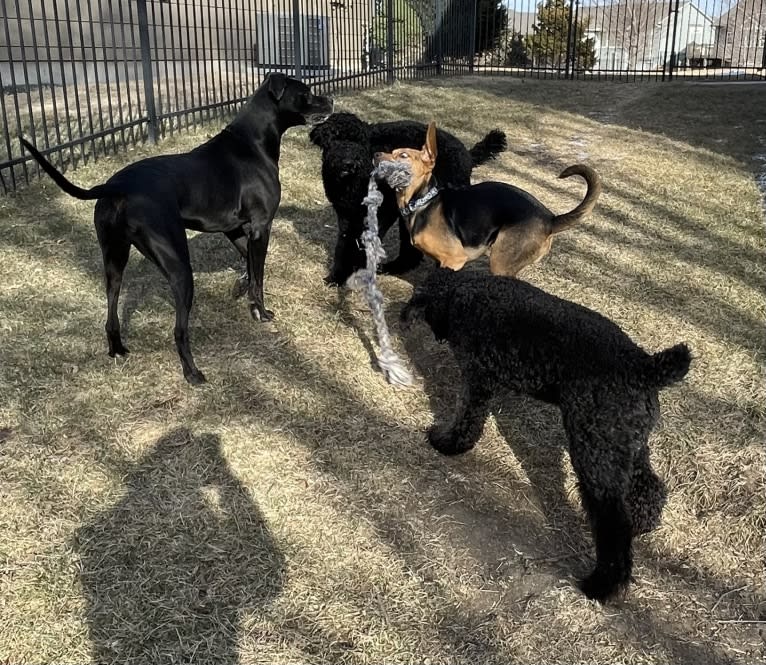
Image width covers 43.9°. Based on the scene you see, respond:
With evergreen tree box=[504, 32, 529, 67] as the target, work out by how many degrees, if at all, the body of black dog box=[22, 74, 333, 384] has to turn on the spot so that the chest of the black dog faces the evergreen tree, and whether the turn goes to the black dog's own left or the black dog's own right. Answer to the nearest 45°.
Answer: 0° — it already faces it

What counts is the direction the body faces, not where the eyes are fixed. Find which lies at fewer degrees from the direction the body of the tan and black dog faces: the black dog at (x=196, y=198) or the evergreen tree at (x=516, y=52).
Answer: the black dog

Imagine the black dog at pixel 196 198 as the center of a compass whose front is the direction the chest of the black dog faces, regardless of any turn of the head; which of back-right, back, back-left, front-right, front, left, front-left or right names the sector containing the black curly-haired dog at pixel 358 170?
front

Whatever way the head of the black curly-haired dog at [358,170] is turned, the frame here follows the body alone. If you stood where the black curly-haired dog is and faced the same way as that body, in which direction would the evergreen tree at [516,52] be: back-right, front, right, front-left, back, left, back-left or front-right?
back-right

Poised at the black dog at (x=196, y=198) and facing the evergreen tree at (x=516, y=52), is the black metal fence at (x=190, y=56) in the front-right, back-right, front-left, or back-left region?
front-left

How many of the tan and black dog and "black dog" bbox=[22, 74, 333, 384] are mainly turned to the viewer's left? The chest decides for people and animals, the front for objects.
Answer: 1

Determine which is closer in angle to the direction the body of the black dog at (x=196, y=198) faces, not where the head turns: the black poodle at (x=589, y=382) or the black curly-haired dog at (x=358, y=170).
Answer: the black curly-haired dog

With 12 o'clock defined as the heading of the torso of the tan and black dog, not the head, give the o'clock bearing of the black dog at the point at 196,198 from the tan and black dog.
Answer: The black dog is roughly at 11 o'clock from the tan and black dog.

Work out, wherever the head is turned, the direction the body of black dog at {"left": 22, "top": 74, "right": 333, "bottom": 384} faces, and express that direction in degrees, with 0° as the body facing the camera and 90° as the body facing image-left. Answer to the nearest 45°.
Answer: approximately 225°

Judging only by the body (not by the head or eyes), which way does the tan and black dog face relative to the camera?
to the viewer's left

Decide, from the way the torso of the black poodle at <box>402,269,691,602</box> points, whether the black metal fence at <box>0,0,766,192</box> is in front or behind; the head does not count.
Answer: in front

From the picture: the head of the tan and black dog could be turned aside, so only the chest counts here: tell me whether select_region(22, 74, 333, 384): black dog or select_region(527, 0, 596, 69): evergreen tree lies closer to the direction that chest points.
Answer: the black dog

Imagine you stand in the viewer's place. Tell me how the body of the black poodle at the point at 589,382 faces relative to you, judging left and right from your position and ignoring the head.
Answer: facing away from the viewer and to the left of the viewer

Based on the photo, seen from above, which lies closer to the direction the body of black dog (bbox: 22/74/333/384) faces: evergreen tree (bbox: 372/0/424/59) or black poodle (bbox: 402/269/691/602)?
the evergreen tree

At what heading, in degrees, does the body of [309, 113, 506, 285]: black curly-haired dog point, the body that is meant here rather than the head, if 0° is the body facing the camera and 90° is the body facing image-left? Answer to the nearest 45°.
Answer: approximately 45°

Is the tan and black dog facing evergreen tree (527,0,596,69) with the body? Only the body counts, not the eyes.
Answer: no

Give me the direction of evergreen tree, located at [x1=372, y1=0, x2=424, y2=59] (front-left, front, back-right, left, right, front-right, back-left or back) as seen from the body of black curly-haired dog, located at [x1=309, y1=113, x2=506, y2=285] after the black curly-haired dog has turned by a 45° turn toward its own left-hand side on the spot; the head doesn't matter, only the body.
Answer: back
